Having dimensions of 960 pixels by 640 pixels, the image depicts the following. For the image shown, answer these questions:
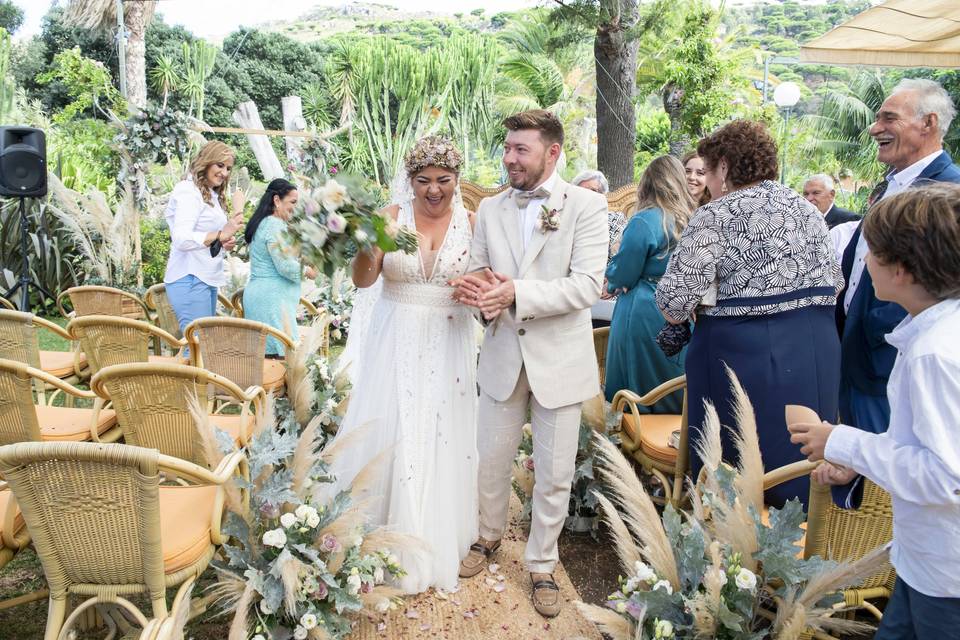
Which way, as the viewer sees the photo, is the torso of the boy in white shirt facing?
to the viewer's left

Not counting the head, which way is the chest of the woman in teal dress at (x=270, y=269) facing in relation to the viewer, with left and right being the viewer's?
facing to the right of the viewer

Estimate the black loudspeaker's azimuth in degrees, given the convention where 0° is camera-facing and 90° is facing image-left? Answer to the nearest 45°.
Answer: approximately 0°

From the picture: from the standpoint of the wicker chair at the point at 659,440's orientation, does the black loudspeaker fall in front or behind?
in front

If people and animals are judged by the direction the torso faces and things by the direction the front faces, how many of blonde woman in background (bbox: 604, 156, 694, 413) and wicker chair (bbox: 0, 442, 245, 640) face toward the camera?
0

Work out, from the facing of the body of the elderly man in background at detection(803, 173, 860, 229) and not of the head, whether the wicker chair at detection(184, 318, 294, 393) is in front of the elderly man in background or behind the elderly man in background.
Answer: in front

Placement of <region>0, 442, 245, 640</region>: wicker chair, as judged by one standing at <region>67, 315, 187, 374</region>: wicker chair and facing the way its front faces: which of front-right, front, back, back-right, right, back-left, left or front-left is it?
back-right

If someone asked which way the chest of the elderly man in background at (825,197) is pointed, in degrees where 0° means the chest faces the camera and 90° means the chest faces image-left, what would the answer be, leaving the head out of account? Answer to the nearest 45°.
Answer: approximately 45°

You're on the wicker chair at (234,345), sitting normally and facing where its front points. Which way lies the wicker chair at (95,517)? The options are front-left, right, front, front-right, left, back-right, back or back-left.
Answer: back-right

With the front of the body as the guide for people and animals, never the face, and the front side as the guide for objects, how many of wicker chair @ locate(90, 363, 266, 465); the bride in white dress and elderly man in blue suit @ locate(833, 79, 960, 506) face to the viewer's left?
1

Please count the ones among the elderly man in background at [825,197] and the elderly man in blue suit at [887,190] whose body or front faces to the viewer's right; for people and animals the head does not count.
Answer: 0

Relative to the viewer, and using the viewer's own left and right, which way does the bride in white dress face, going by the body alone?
facing the viewer

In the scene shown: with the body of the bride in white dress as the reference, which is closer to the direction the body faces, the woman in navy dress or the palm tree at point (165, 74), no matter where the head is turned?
the woman in navy dress

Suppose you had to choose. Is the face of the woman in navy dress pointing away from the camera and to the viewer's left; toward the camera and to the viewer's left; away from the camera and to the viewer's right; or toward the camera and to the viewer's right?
away from the camera and to the viewer's left

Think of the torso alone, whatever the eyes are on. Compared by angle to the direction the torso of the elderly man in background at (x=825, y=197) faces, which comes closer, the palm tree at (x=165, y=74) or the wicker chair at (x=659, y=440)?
the wicker chair

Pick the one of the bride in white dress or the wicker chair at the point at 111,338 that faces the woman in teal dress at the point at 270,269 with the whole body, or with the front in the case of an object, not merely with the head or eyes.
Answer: the wicker chair

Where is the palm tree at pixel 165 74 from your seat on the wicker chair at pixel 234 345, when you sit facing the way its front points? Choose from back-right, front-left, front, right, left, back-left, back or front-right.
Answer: front-left

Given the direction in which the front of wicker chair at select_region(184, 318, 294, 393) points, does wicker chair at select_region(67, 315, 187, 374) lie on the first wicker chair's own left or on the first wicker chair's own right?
on the first wicker chair's own left
